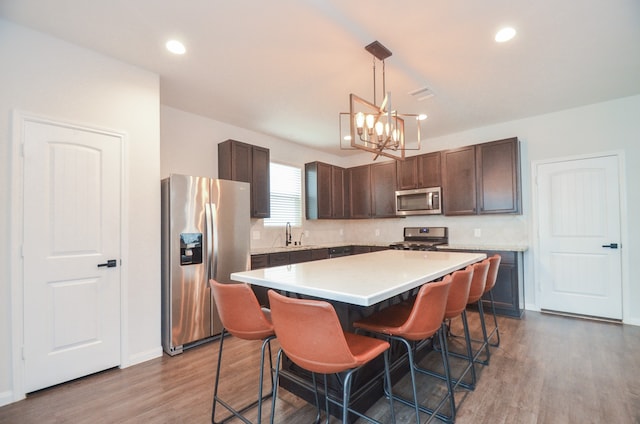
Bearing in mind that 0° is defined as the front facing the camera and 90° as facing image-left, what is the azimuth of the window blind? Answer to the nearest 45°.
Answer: approximately 315°

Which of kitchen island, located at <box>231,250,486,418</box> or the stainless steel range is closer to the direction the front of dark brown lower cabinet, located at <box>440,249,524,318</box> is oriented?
the kitchen island

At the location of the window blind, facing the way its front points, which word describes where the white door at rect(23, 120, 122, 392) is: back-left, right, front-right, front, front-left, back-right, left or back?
right

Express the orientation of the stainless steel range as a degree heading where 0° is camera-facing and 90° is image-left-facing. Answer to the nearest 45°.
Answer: approximately 45°

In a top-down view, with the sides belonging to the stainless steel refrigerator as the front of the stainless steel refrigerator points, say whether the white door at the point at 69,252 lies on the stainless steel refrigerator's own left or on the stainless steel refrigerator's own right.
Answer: on the stainless steel refrigerator's own right

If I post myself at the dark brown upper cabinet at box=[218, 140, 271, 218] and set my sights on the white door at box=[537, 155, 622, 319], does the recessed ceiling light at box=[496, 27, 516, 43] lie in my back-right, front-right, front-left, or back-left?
front-right

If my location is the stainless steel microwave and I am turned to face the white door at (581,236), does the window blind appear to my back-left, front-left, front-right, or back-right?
back-right

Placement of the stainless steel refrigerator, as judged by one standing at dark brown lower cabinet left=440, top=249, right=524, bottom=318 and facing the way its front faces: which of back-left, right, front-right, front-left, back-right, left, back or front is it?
front-right

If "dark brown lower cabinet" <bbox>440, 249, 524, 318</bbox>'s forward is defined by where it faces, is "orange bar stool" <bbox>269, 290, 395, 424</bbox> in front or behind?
in front

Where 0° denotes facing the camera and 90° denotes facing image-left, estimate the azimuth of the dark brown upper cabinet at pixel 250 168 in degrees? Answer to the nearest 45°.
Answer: approximately 315°

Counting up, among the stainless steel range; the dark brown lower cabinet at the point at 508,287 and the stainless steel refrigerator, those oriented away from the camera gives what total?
0

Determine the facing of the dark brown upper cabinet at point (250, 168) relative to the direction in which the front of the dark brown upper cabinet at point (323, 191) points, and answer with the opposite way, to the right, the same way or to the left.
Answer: the same way

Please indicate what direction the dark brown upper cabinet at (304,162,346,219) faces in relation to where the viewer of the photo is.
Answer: facing the viewer and to the right of the viewer

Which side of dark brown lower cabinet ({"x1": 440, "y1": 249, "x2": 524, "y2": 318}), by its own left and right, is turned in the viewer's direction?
front

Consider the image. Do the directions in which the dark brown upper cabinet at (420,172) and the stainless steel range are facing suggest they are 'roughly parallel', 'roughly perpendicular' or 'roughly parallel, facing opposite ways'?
roughly parallel

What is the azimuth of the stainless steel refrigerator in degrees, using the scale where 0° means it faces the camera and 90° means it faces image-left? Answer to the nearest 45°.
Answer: approximately 315°

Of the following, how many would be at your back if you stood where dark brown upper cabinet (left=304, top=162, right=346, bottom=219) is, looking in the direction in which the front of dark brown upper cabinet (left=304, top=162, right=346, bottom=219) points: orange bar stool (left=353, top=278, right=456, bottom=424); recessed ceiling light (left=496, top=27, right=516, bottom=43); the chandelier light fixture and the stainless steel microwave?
0

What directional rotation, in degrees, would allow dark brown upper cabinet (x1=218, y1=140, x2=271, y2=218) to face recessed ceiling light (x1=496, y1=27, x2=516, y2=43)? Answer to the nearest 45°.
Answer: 0° — it already faces it
